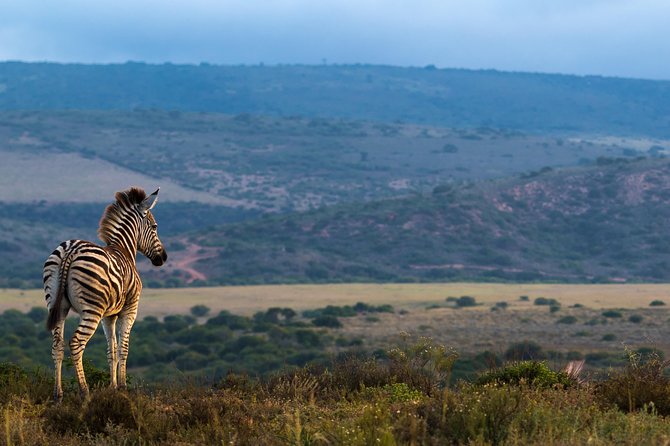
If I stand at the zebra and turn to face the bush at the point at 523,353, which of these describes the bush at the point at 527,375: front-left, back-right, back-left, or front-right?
front-right

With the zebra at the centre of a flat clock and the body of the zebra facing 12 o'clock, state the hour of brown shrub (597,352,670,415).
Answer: The brown shrub is roughly at 2 o'clock from the zebra.

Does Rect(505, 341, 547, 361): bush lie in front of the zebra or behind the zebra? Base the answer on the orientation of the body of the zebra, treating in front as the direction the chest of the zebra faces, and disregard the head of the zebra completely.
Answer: in front

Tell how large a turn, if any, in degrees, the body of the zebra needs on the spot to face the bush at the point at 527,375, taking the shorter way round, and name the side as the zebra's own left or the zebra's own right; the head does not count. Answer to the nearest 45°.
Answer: approximately 45° to the zebra's own right

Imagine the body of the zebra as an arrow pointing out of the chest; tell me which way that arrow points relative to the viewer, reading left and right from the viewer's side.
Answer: facing away from the viewer and to the right of the viewer
